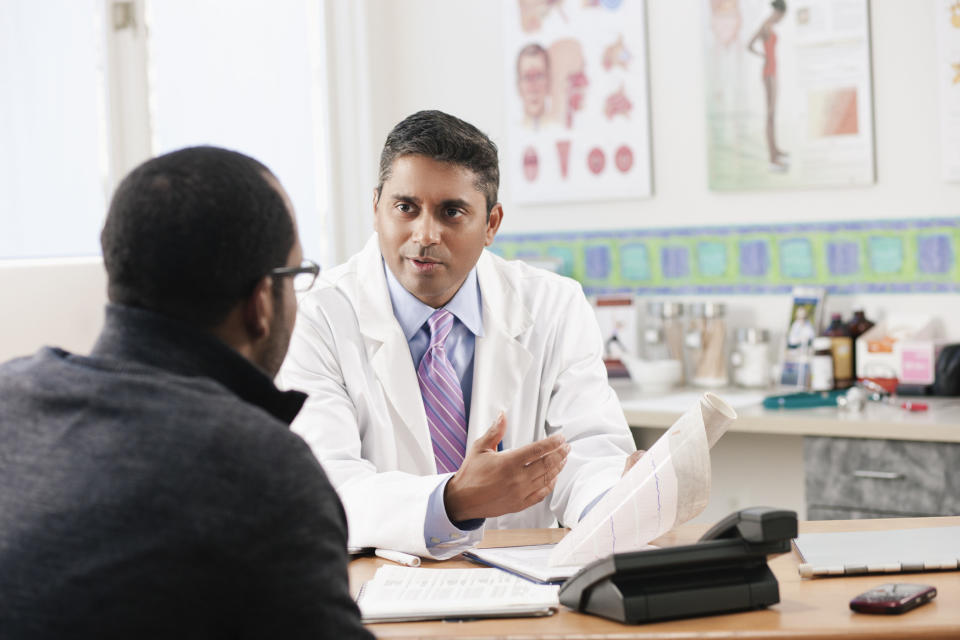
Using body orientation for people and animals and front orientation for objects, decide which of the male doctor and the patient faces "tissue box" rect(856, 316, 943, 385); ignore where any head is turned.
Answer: the patient

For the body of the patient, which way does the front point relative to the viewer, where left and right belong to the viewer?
facing away from the viewer and to the right of the viewer

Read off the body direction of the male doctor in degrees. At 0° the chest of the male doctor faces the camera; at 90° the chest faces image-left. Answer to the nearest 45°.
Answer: approximately 0°

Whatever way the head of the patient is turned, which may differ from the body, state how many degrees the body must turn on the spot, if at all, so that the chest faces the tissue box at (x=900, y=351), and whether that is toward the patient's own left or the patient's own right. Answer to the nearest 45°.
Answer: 0° — they already face it

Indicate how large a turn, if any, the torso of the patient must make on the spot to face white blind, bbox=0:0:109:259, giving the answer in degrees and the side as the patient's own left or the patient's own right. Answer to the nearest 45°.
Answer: approximately 45° to the patient's own left

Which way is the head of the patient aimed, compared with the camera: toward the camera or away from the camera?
away from the camera

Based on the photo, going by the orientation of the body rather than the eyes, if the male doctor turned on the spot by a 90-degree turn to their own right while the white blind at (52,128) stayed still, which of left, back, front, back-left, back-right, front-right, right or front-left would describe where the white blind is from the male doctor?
front-right

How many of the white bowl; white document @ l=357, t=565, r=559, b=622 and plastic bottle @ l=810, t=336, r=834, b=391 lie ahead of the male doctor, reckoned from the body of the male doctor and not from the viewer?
1

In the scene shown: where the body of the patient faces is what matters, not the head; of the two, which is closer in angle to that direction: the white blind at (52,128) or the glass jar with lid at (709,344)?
the glass jar with lid

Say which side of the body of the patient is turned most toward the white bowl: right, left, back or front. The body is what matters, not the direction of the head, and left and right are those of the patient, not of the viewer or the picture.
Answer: front

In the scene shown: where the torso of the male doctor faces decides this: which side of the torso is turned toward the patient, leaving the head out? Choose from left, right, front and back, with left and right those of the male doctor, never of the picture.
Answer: front

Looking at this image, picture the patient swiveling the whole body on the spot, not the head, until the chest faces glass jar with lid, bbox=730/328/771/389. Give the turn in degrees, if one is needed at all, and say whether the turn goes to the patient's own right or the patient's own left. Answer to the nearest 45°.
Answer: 0° — they already face it

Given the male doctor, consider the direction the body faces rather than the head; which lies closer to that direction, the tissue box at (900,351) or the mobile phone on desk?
the mobile phone on desk

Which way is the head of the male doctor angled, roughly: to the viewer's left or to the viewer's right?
to the viewer's left

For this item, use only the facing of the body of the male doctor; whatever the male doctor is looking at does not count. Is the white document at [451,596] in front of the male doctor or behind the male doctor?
in front

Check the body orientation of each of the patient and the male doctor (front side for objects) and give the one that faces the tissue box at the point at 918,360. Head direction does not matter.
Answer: the patient

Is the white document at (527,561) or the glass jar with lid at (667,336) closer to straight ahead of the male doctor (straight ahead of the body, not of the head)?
the white document

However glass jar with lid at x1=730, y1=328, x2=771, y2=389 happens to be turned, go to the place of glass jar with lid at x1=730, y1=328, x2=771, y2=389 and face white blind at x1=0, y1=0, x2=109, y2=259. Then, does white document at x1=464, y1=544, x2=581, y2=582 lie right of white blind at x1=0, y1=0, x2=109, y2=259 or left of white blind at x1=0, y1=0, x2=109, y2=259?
left

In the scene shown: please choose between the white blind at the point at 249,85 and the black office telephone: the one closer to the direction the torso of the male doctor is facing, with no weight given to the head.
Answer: the black office telephone
